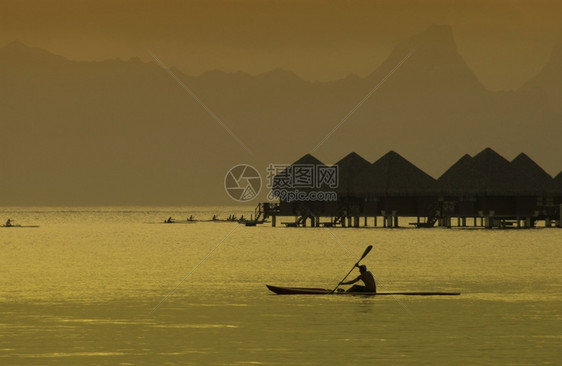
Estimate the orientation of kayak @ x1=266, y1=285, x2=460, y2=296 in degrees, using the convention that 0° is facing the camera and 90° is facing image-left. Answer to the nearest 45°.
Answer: approximately 90°
